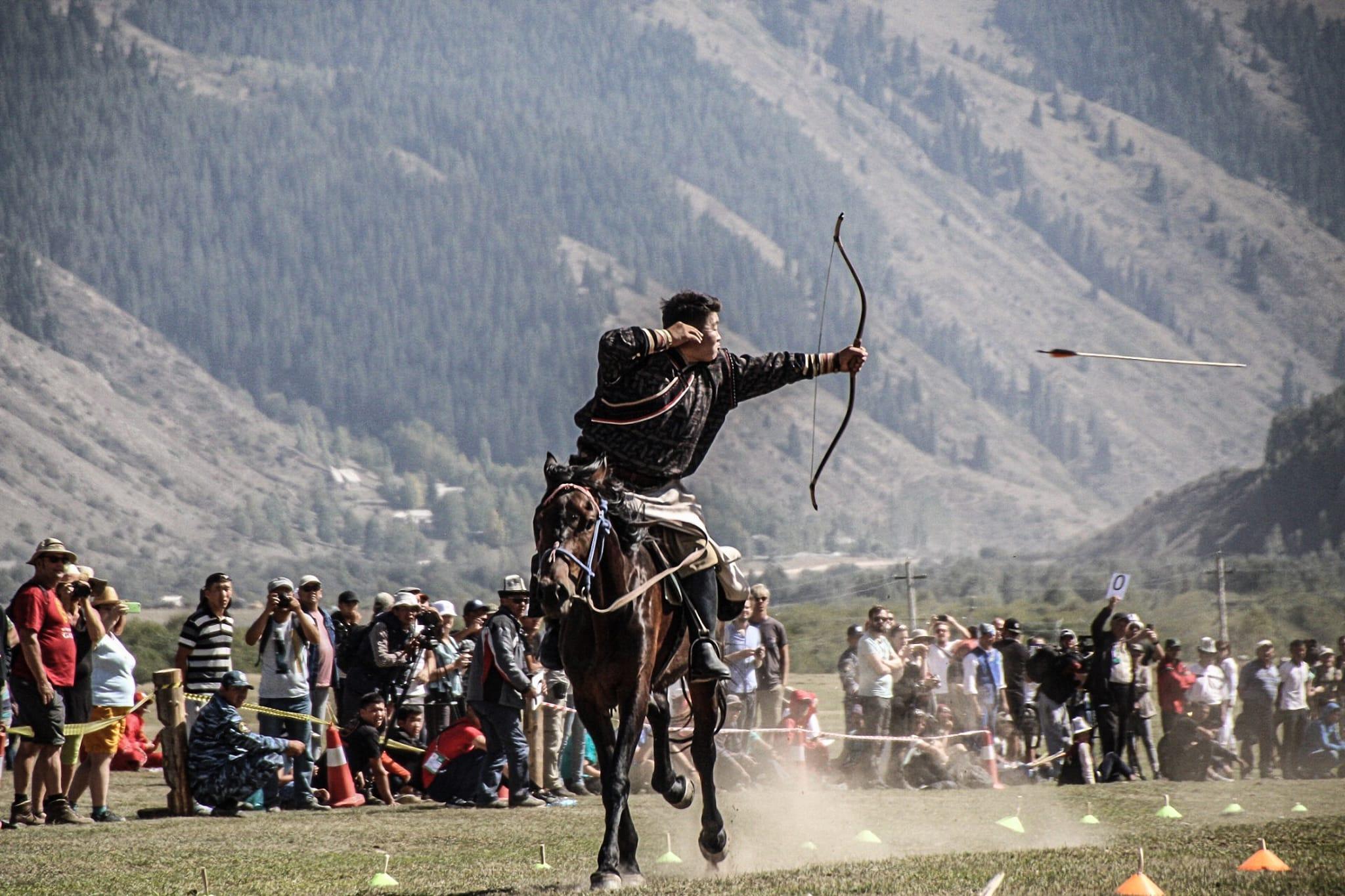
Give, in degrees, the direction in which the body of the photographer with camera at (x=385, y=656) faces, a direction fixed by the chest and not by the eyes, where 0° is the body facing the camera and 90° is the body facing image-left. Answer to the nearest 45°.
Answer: approximately 315°

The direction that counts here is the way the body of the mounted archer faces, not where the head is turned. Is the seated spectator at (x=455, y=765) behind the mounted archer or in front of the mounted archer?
behind

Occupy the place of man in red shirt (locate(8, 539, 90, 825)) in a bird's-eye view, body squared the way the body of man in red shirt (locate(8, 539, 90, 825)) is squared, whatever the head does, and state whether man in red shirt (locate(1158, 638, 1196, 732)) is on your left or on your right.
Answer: on your left

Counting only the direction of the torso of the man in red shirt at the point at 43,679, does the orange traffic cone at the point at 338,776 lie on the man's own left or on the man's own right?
on the man's own left

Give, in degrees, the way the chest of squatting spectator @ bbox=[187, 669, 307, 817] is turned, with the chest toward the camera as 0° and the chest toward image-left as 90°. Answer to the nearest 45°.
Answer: approximately 270°

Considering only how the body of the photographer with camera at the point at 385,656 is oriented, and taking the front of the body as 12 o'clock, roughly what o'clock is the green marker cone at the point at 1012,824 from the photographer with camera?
The green marker cone is roughly at 12 o'clock from the photographer with camera.
